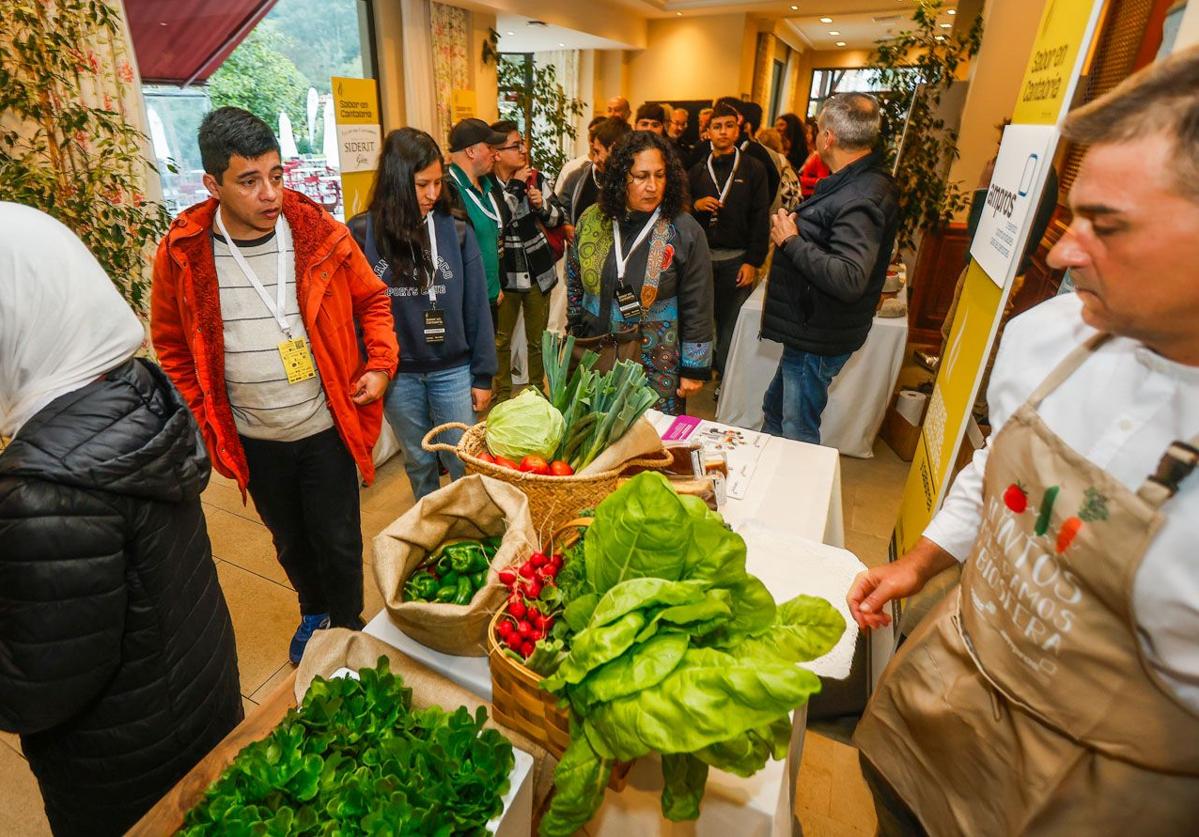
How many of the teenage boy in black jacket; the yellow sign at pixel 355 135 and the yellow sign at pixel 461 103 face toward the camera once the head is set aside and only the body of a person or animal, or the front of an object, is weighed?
3

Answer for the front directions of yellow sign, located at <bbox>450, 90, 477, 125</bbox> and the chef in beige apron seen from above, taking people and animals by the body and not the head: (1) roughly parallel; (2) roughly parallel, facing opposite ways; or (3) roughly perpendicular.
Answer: roughly perpendicular

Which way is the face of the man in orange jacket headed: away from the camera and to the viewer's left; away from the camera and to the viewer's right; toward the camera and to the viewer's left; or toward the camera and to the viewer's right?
toward the camera and to the viewer's right

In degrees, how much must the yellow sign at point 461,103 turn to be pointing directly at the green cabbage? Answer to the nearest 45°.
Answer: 0° — it already faces it

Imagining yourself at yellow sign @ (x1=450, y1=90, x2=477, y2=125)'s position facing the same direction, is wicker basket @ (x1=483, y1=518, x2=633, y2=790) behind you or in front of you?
in front

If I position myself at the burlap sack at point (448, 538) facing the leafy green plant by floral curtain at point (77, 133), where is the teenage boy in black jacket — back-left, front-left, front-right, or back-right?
front-right

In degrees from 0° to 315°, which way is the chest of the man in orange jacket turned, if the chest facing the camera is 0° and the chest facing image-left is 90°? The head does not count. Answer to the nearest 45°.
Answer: approximately 315°

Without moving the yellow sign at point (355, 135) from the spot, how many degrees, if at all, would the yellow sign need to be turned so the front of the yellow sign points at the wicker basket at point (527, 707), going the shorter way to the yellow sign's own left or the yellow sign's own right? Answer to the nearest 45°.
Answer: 0° — it already faces it

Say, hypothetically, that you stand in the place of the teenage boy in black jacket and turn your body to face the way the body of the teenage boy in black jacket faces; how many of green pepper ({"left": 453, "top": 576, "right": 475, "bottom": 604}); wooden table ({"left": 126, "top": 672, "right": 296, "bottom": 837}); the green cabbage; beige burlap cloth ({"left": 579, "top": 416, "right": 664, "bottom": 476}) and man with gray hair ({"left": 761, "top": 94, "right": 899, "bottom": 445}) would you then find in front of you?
5

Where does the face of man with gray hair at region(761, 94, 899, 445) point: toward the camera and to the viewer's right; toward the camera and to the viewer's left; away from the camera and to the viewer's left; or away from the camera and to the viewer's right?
away from the camera and to the viewer's left

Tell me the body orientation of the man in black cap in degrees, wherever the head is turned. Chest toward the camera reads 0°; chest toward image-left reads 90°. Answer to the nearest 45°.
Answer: approximately 315°

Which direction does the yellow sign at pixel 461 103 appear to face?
toward the camera

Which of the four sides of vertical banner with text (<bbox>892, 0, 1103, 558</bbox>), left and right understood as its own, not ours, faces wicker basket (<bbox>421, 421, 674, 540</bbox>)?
front

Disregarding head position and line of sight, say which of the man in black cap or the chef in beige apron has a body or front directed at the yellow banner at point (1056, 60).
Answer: the man in black cap

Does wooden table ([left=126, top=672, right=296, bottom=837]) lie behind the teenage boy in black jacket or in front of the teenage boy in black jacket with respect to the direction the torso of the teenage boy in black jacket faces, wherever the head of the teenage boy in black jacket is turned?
in front

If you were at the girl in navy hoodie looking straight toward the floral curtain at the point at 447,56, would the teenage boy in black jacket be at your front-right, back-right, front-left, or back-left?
front-right

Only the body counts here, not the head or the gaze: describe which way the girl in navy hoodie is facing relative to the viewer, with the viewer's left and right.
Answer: facing the viewer
